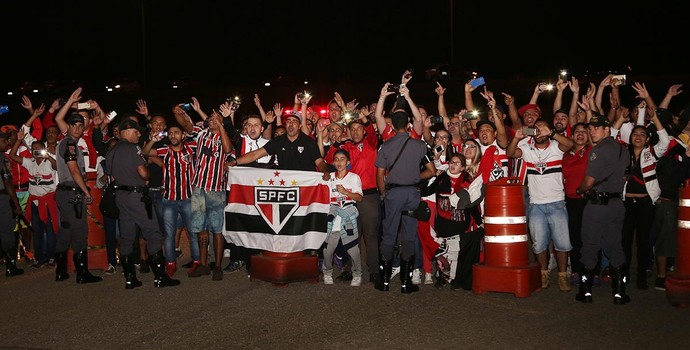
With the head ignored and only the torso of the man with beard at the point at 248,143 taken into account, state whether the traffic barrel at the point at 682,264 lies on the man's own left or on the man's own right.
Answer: on the man's own left

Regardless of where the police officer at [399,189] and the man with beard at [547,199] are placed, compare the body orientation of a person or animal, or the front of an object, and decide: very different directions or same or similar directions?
very different directions

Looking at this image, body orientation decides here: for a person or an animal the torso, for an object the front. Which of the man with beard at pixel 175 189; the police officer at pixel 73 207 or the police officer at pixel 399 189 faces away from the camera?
the police officer at pixel 399 189

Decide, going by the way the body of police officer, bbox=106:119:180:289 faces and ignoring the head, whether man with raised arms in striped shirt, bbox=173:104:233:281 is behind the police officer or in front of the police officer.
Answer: in front

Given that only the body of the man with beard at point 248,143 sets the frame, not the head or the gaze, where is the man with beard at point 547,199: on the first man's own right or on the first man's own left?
on the first man's own left

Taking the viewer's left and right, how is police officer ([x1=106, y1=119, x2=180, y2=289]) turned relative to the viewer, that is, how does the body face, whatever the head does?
facing away from the viewer and to the right of the viewer

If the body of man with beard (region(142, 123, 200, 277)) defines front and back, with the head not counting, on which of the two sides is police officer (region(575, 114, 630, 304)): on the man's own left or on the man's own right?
on the man's own left

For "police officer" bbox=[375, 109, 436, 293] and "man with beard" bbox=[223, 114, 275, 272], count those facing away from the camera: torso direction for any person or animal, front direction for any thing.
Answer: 1

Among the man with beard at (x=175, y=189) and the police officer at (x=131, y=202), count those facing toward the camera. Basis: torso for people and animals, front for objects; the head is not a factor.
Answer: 1

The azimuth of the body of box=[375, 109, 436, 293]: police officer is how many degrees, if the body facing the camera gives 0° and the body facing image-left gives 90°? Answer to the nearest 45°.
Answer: approximately 180°

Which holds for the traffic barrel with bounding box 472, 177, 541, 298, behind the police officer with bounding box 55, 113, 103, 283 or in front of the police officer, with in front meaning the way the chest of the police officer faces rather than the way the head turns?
in front

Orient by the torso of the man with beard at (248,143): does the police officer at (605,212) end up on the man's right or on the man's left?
on the man's left
